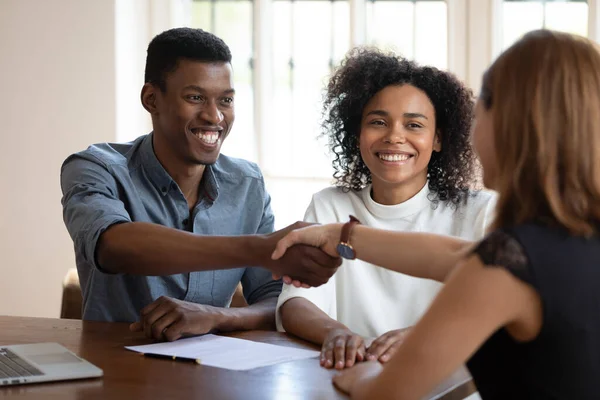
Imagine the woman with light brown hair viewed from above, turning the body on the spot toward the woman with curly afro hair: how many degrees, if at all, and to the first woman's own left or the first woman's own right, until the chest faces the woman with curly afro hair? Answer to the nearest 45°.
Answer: approximately 45° to the first woman's own right

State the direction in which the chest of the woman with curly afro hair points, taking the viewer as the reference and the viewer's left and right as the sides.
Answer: facing the viewer

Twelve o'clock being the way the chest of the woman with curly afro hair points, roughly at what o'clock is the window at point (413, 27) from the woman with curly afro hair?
The window is roughly at 6 o'clock from the woman with curly afro hair.

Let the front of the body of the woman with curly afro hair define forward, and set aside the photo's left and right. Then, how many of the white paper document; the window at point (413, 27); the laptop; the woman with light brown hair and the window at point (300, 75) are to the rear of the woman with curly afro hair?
2

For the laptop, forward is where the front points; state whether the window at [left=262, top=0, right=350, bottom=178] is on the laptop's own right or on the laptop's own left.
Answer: on the laptop's own left

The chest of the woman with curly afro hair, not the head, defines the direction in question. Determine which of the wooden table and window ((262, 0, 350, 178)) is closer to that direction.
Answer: the wooden table

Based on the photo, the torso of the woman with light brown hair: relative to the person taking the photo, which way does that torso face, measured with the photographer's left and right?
facing away from the viewer and to the left of the viewer

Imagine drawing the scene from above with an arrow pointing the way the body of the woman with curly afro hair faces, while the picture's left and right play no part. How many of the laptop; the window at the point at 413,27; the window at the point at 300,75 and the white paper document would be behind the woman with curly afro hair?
2

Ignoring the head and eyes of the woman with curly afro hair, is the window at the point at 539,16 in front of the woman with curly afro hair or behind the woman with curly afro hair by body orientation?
behind

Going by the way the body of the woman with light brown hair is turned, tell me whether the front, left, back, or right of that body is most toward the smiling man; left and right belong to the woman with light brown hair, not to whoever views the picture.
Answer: front
